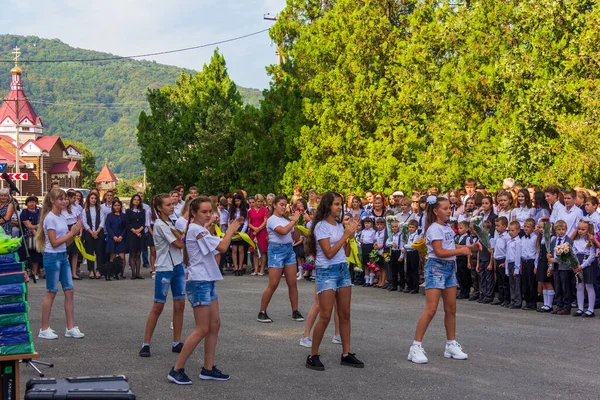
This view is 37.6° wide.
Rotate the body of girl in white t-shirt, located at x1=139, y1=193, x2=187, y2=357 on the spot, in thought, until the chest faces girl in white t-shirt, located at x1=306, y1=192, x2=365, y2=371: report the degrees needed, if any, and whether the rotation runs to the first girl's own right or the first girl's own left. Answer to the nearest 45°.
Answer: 0° — they already face them

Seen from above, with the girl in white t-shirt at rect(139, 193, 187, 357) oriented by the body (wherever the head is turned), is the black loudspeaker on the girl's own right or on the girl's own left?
on the girl's own right

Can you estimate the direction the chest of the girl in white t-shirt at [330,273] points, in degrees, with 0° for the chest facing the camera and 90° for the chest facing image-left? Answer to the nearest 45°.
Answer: approximately 315°

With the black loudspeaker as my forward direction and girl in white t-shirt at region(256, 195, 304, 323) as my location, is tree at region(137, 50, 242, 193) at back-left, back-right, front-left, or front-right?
back-right

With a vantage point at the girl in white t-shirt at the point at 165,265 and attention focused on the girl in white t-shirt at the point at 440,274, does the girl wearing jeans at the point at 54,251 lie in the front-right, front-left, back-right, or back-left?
back-left

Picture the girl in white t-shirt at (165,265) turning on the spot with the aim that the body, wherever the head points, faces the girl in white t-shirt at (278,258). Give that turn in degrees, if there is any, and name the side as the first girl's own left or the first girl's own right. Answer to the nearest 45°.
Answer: approximately 90° to the first girl's own left
